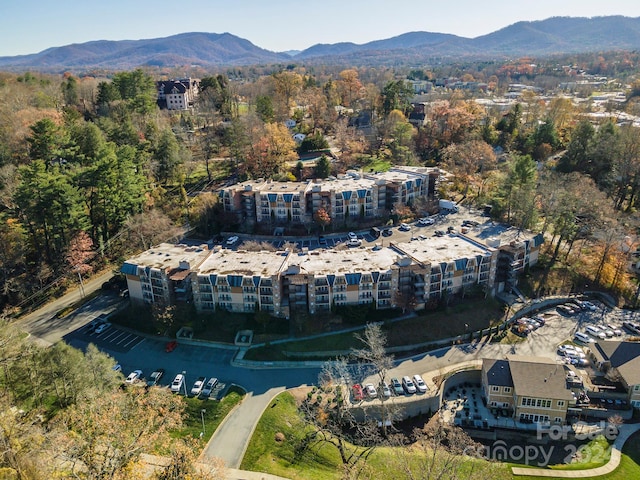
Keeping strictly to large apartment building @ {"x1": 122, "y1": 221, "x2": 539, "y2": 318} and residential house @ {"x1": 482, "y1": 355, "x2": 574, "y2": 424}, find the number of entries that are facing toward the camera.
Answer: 2

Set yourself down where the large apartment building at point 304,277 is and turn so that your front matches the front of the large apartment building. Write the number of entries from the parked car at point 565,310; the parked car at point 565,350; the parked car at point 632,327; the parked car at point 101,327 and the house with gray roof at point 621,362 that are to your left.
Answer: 4

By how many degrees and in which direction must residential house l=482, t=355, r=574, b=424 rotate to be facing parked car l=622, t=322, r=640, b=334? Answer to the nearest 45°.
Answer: approximately 135° to its left

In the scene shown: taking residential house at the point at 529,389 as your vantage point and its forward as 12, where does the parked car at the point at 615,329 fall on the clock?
The parked car is roughly at 7 o'clock from the residential house.

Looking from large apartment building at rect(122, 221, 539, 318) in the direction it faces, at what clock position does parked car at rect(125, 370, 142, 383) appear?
The parked car is roughly at 2 o'clock from the large apartment building.

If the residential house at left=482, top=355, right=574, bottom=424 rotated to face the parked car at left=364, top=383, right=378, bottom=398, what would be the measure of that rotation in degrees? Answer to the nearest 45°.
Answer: approximately 45° to its right

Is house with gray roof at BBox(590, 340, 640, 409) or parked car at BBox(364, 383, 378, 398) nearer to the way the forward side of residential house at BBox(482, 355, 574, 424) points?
the parked car

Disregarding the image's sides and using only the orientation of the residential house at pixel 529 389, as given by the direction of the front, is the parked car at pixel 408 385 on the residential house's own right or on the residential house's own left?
on the residential house's own right

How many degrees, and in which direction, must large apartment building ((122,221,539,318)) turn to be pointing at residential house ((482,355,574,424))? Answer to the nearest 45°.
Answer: approximately 45° to its left

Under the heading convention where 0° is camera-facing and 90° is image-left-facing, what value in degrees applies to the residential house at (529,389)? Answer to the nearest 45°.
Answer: approximately 0°

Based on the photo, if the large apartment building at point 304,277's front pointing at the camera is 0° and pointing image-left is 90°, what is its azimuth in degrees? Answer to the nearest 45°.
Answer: approximately 0°
